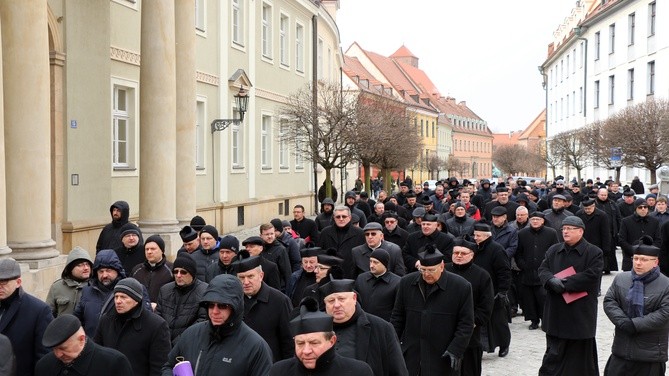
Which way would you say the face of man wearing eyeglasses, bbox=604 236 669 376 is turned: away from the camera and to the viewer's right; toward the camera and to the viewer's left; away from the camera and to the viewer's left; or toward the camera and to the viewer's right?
toward the camera and to the viewer's left

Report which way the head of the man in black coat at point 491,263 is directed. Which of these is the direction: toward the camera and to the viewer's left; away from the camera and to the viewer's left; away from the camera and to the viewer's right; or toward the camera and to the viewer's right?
toward the camera and to the viewer's left

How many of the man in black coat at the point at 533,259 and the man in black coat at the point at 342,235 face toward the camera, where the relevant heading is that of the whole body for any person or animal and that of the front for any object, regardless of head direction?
2

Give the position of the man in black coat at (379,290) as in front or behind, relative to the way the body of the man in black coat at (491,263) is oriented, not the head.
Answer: in front

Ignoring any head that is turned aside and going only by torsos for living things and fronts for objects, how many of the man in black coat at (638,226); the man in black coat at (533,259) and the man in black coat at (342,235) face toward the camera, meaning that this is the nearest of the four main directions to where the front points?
3

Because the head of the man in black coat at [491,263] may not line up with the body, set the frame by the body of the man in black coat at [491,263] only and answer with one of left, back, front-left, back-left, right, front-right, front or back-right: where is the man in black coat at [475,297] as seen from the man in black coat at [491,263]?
front-left

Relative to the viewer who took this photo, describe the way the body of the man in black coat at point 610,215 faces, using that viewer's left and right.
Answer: facing the viewer and to the left of the viewer

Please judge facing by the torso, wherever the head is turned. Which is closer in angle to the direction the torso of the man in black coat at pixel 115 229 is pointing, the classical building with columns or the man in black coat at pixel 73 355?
the man in black coat
